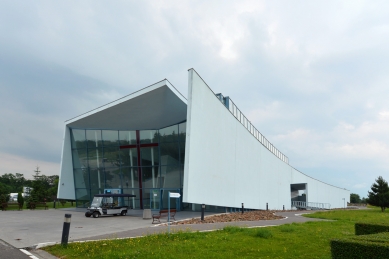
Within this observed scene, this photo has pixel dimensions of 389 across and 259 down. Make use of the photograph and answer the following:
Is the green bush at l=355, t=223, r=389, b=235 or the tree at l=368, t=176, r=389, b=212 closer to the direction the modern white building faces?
the green bush

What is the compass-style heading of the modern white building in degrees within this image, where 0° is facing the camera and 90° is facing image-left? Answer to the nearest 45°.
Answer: approximately 45°

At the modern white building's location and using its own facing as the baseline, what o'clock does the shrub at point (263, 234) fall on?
The shrub is roughly at 10 o'clock from the modern white building.

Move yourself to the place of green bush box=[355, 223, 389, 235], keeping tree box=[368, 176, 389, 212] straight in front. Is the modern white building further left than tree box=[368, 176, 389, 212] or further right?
left

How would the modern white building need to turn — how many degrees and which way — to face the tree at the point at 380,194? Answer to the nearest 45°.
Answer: approximately 180°

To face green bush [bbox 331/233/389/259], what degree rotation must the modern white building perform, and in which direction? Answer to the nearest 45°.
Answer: approximately 45° to its left

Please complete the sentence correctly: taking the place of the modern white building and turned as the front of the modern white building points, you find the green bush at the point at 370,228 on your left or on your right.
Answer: on your left

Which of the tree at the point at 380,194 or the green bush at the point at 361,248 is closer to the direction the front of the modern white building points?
the green bush

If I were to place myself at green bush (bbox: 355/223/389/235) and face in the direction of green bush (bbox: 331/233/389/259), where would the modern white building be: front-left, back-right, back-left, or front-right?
back-right
